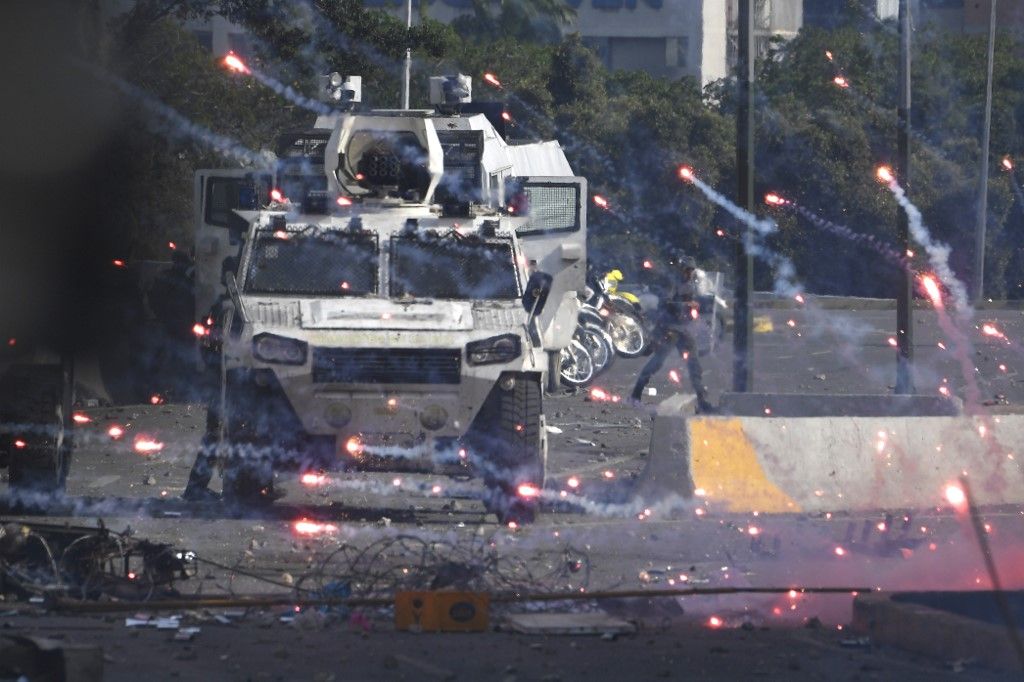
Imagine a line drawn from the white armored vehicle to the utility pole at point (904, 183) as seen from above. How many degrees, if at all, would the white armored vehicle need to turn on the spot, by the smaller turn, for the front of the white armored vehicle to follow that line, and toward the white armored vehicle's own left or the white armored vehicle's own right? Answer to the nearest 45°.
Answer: approximately 135° to the white armored vehicle's own left

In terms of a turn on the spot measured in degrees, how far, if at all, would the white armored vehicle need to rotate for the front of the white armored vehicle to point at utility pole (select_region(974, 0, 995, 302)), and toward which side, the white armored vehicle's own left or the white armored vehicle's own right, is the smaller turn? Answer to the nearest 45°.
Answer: approximately 135° to the white armored vehicle's own left

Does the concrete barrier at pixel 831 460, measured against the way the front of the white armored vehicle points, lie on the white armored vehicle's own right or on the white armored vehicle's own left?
on the white armored vehicle's own left

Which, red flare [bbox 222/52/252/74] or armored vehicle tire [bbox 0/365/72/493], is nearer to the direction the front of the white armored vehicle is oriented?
the armored vehicle tire

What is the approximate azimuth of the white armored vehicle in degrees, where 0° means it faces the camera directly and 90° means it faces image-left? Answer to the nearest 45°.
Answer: approximately 0°

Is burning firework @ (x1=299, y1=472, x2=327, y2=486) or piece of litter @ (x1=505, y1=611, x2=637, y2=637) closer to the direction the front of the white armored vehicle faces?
the piece of litter

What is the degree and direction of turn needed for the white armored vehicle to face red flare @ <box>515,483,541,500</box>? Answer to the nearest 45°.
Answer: approximately 90° to its left

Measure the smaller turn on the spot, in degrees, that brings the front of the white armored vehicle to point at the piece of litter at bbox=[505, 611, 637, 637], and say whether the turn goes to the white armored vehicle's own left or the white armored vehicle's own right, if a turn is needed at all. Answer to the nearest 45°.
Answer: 0° — it already faces it

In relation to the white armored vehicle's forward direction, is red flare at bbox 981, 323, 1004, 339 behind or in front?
behind
